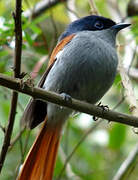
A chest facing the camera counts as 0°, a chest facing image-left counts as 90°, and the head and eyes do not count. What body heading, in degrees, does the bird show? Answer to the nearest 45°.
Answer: approximately 315°
